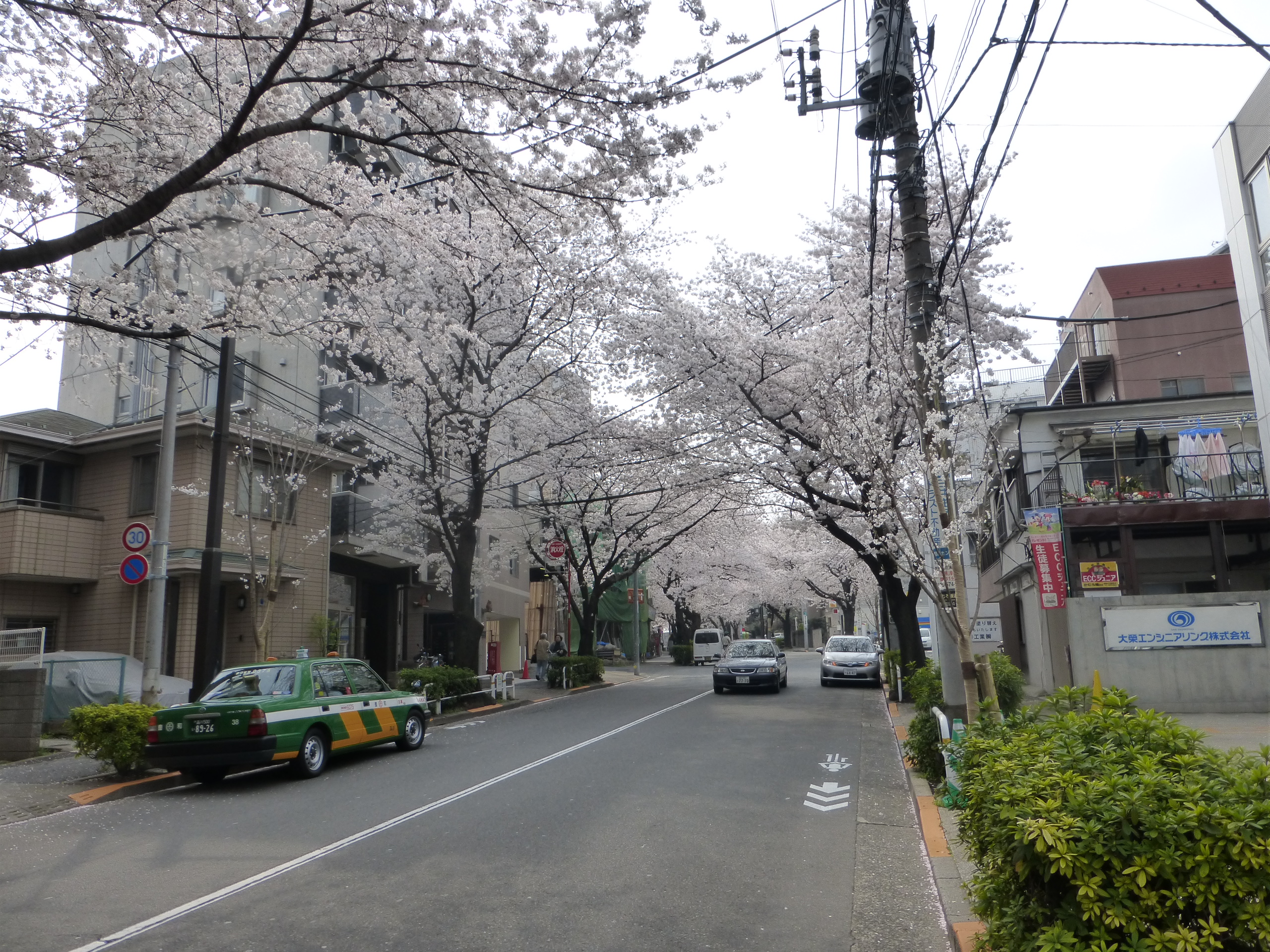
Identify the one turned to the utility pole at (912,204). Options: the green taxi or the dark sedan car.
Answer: the dark sedan car

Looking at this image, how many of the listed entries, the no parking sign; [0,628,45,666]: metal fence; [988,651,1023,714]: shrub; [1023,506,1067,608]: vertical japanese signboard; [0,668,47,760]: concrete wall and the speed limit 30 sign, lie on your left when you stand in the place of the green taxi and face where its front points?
4

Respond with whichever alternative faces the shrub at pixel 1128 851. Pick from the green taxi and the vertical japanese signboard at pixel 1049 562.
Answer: the vertical japanese signboard

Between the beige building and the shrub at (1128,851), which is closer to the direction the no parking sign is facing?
the shrub

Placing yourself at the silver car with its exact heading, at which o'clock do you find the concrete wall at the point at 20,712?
The concrete wall is roughly at 1 o'clock from the silver car.

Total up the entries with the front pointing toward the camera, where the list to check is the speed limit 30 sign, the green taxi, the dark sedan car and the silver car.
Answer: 3

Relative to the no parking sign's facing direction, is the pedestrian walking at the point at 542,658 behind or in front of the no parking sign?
behind

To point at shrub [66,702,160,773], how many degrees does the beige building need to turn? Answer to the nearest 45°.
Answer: approximately 45° to its right

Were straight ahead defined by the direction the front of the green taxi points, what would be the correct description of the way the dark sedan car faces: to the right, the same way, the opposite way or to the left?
the opposite way

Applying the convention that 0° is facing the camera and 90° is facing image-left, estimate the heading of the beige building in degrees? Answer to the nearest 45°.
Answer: approximately 315°
